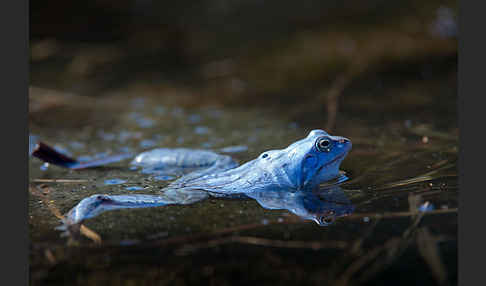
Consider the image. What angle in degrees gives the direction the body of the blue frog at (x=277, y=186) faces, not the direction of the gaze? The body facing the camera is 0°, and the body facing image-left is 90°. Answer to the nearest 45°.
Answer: approximately 270°
